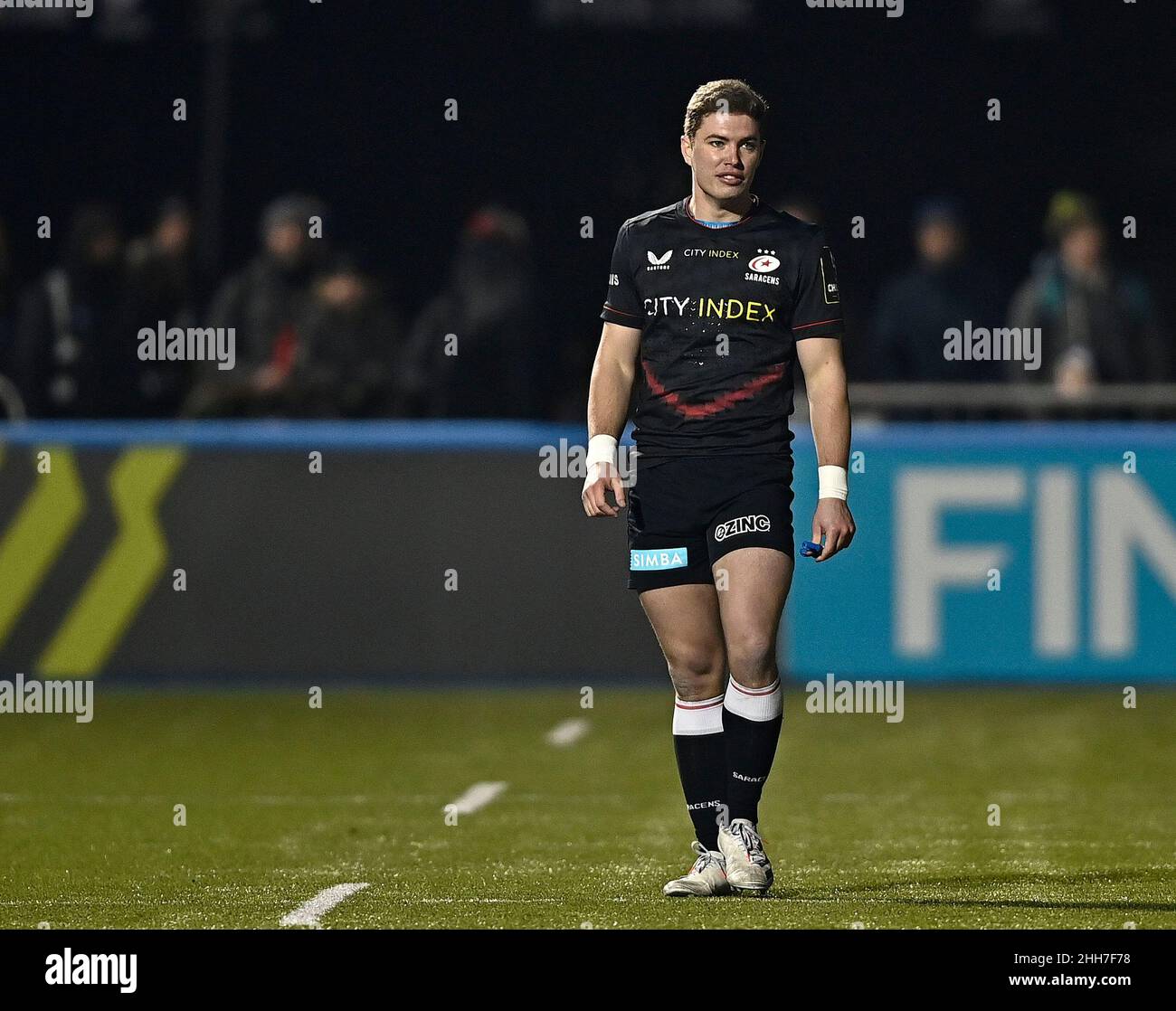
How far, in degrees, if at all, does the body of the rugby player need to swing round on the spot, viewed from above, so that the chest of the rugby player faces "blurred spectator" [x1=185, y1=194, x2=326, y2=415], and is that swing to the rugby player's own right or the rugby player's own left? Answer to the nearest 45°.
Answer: approximately 180°

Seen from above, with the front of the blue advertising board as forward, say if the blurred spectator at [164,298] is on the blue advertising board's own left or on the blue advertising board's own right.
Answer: on the blue advertising board's own right

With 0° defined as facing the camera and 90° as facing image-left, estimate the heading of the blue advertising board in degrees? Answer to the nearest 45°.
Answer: approximately 0°

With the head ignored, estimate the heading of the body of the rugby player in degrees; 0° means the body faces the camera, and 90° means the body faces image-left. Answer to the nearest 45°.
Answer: approximately 0°
